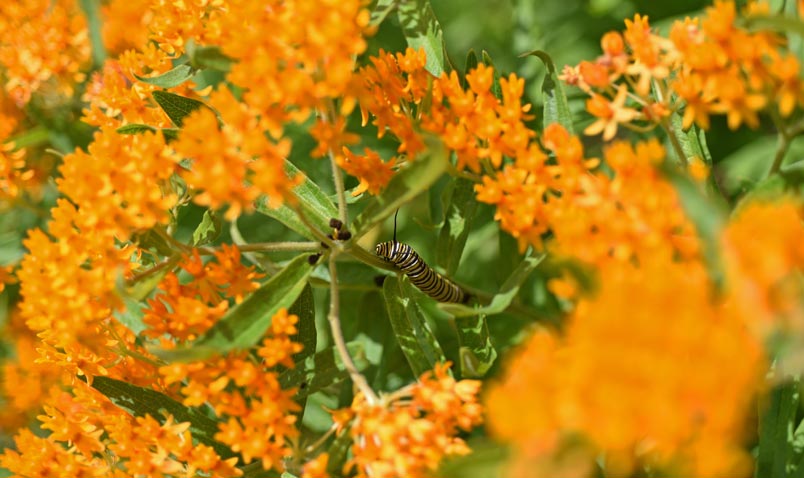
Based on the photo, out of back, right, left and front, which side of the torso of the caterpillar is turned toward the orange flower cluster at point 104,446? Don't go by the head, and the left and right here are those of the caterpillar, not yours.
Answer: front

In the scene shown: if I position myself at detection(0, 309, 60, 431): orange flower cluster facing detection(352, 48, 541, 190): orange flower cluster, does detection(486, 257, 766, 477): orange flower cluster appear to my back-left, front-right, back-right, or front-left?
front-right

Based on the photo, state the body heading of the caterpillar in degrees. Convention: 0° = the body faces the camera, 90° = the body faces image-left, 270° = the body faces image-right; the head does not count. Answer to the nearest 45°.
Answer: approximately 90°
